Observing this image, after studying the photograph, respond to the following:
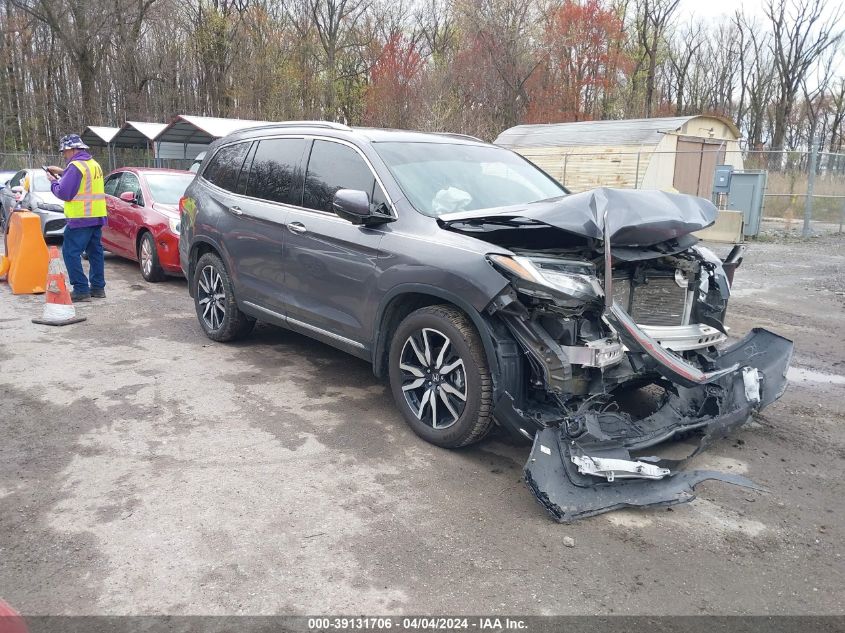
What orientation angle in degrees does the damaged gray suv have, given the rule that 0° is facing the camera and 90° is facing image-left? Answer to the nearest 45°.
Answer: approximately 315°

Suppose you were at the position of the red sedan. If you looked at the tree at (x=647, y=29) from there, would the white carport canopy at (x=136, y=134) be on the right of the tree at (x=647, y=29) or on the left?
left

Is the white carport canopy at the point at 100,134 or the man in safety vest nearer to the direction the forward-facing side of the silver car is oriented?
the man in safety vest

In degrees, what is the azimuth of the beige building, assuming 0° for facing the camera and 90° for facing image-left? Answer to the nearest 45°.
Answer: approximately 315°

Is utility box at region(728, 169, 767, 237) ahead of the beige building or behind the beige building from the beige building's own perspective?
ahead

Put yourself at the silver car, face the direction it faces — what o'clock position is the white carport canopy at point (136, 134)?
The white carport canopy is roughly at 8 o'clock from the silver car.

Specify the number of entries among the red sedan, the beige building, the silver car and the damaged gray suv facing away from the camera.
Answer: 0

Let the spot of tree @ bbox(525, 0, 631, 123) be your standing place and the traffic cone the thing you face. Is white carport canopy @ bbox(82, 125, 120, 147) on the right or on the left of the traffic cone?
right

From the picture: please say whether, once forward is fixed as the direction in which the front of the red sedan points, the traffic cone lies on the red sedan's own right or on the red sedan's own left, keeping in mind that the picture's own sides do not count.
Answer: on the red sedan's own right

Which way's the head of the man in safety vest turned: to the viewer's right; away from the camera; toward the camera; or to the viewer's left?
to the viewer's left

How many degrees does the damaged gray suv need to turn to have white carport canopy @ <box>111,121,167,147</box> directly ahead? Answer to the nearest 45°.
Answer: approximately 180°

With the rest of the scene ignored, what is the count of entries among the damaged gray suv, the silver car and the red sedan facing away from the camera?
0
